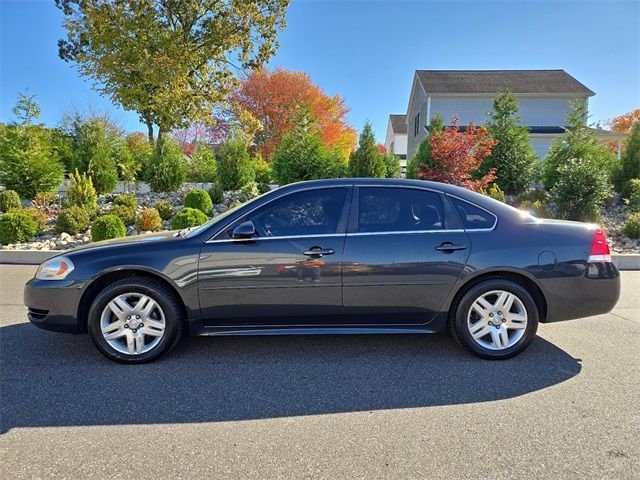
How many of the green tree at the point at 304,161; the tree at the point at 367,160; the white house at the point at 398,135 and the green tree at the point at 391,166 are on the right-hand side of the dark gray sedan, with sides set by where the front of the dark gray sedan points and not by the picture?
4

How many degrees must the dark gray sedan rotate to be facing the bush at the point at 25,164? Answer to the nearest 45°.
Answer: approximately 45° to its right

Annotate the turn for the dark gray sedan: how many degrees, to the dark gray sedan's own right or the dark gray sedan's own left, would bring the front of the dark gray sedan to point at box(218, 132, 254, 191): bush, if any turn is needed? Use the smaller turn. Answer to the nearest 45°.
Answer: approximately 90° to the dark gray sedan's own right

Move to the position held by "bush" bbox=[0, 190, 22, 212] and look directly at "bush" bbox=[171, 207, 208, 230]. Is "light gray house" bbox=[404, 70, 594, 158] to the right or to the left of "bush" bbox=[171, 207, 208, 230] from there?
left

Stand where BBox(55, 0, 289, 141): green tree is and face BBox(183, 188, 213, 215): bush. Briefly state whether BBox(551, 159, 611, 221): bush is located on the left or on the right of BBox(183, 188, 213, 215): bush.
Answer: left

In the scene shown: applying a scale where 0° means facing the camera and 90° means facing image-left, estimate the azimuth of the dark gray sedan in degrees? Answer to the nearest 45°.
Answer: approximately 90°

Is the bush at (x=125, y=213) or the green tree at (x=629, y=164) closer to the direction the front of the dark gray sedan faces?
the bush

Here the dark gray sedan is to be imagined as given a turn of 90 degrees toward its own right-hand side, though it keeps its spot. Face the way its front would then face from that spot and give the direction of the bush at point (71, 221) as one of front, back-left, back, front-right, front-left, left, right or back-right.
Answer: front-left

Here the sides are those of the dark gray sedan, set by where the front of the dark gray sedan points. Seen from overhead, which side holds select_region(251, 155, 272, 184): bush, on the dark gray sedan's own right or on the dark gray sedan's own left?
on the dark gray sedan's own right

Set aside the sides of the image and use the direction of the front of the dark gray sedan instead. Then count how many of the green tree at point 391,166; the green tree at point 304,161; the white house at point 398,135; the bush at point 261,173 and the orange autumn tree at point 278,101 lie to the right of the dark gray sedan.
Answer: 5

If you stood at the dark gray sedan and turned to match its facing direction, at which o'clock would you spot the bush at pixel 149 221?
The bush is roughly at 2 o'clock from the dark gray sedan.

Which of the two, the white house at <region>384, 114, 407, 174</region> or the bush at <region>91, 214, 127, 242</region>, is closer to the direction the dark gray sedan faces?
the bush

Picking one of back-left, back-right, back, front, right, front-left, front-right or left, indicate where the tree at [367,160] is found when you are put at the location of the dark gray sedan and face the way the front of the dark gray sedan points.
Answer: right

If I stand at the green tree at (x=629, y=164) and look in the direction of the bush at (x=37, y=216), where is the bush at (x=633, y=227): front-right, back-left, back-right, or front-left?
front-left

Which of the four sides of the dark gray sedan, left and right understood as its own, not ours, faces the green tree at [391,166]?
right

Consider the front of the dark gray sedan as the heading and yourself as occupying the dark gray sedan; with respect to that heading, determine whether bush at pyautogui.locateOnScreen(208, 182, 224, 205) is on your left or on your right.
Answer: on your right
